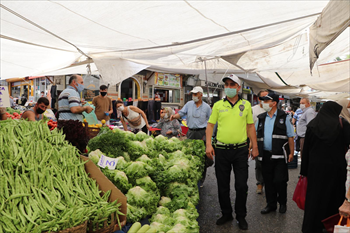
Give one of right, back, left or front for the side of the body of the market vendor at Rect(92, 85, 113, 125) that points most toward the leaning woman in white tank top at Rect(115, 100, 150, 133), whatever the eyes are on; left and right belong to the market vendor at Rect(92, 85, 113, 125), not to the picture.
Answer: left

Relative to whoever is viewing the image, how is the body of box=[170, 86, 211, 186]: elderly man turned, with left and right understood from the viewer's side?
facing the viewer and to the left of the viewer

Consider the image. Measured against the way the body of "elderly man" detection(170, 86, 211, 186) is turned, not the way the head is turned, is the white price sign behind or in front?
in front

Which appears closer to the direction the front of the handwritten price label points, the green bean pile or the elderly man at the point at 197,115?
the green bean pile

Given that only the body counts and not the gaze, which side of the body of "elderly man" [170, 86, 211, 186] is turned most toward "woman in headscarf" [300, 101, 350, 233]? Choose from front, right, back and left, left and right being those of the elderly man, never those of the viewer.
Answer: left

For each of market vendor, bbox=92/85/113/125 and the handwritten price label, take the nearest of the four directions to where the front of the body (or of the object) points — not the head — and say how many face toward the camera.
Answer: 2

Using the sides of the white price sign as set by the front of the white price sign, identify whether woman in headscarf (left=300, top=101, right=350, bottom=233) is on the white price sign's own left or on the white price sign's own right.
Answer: on the white price sign's own left

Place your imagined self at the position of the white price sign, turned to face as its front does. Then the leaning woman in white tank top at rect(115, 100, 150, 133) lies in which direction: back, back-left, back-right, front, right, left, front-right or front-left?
back-left

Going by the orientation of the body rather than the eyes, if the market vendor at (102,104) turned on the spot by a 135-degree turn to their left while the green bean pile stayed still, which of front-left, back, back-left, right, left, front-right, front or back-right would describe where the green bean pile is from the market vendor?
back-right
